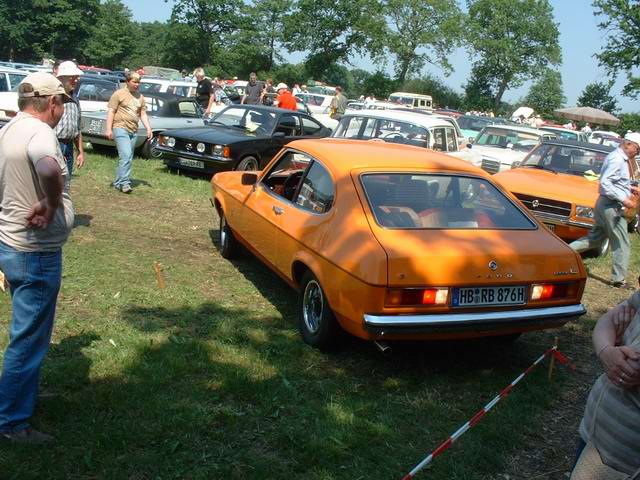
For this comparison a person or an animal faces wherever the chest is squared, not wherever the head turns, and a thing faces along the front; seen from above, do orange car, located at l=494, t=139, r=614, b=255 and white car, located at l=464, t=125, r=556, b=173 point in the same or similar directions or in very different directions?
same or similar directions

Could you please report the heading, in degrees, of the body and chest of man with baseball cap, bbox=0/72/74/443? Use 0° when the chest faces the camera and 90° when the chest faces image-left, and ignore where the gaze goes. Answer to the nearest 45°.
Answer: approximately 225°

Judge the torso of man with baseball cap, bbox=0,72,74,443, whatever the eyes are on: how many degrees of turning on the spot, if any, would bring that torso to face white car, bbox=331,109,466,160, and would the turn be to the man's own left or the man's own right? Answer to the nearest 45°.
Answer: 0° — they already face it

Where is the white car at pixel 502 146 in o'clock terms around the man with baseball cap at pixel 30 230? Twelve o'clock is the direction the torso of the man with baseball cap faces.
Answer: The white car is roughly at 12 o'clock from the man with baseball cap.

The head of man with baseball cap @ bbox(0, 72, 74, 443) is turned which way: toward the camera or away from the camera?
away from the camera

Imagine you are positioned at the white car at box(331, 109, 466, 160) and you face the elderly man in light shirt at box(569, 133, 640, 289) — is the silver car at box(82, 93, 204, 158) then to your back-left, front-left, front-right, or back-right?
back-right

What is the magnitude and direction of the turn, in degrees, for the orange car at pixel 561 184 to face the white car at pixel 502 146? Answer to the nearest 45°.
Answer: approximately 135° to its right

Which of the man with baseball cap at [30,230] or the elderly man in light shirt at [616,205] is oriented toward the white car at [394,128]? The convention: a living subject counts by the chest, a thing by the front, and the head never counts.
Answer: the man with baseball cap

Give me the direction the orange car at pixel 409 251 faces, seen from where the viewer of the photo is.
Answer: facing away from the viewer and to the left of the viewer

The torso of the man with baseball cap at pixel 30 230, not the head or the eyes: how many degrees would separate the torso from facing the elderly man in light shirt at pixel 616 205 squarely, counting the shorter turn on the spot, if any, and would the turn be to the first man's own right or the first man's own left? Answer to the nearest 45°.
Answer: approximately 45° to the first man's own right

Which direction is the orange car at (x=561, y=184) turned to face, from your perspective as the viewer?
facing the viewer and to the left of the viewer

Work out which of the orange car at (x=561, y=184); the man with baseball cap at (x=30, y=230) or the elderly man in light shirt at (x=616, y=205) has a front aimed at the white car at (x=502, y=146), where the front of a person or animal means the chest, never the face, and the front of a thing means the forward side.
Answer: the man with baseball cap
